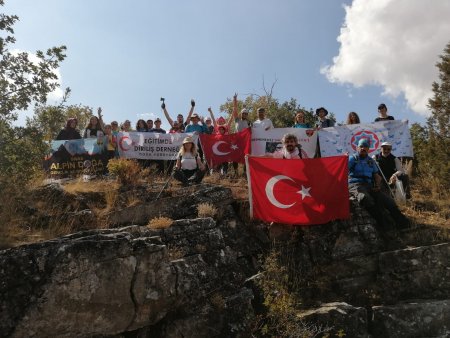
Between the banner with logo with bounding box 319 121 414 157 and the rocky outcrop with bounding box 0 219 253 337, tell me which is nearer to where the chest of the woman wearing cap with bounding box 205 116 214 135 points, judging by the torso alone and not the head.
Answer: the rocky outcrop

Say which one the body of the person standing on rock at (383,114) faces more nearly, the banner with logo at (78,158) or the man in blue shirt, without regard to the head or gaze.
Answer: the man in blue shirt

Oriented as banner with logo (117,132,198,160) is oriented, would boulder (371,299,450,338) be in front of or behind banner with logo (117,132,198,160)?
in front

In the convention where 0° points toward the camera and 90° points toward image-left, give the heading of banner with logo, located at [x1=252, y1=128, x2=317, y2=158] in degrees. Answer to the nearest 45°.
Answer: approximately 0°
